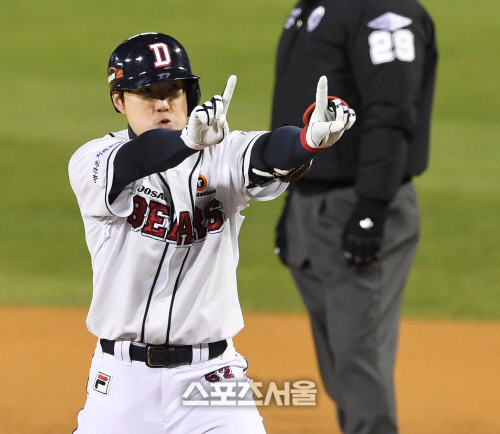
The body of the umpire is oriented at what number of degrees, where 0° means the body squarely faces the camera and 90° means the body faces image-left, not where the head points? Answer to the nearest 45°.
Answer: approximately 45°

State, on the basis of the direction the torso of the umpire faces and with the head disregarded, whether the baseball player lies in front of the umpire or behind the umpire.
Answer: in front

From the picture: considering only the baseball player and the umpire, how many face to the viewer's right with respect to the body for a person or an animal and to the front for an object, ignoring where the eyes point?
0

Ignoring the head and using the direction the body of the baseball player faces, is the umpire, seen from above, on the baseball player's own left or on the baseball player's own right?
on the baseball player's own left
